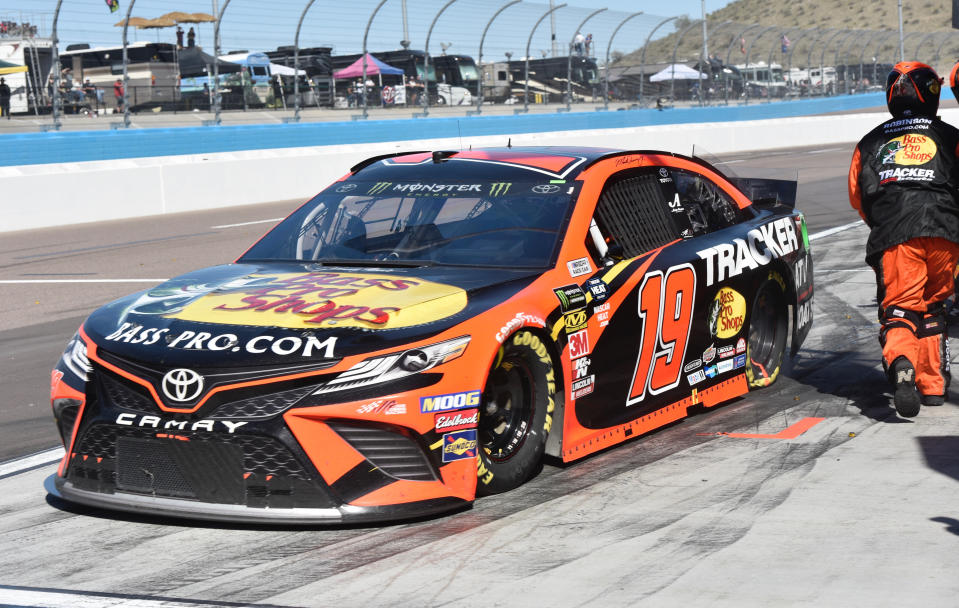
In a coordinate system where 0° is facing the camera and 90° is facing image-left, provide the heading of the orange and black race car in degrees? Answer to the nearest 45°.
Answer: approximately 45°

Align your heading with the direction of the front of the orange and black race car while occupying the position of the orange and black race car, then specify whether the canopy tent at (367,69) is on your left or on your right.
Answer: on your right

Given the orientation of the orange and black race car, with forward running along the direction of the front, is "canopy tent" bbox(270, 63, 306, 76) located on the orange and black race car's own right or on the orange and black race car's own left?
on the orange and black race car's own right

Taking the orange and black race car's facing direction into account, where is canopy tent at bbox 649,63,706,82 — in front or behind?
behind

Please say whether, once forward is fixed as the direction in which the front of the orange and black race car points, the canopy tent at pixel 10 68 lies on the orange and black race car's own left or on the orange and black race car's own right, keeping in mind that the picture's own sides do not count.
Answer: on the orange and black race car's own right

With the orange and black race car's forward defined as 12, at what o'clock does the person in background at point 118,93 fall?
The person in background is roughly at 4 o'clock from the orange and black race car.

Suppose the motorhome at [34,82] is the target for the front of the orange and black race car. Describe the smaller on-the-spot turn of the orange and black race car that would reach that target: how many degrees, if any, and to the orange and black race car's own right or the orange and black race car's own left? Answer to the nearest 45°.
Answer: approximately 135° to the orange and black race car's own right
